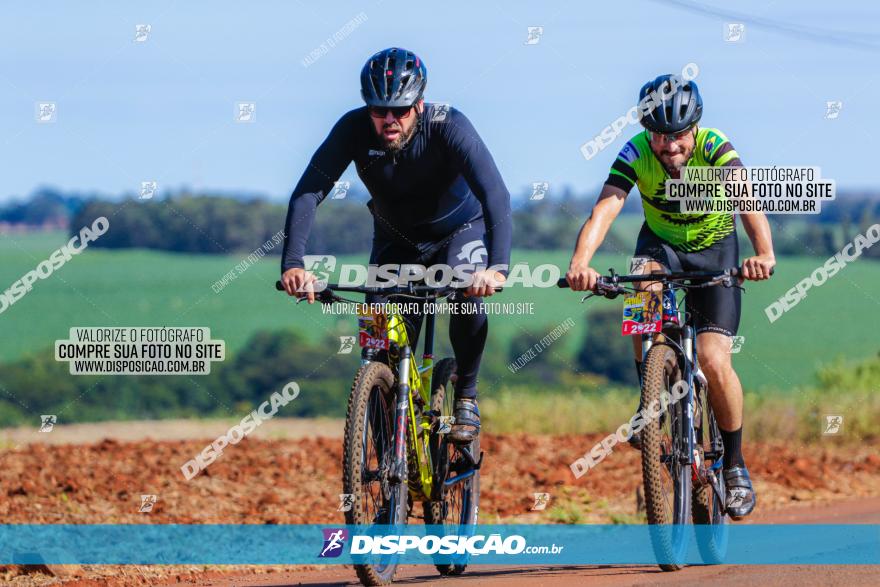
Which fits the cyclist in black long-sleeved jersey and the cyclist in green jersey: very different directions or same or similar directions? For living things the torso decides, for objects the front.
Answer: same or similar directions

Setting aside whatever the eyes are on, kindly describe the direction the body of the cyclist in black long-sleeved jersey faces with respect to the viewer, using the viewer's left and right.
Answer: facing the viewer

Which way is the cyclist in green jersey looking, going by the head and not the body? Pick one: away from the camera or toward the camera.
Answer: toward the camera

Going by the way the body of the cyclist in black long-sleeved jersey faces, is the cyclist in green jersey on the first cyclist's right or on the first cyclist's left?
on the first cyclist's left

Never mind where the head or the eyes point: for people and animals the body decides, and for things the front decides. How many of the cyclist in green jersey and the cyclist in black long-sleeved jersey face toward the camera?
2

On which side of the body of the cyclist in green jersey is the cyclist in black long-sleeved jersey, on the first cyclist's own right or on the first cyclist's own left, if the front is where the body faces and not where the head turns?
on the first cyclist's own right

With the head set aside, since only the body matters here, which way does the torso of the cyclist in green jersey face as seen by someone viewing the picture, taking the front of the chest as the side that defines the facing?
toward the camera
